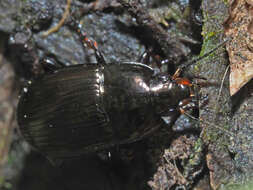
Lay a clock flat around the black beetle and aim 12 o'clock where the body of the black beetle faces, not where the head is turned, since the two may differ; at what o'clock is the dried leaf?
The dried leaf is roughly at 12 o'clock from the black beetle.

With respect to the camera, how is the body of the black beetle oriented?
to the viewer's right
